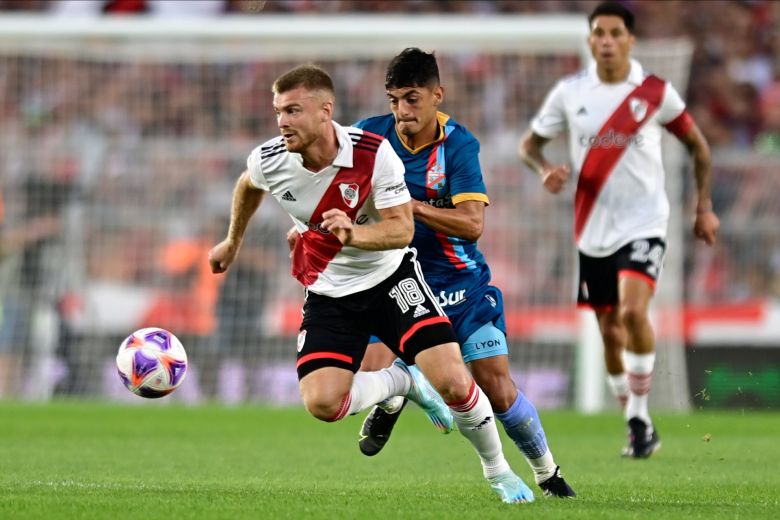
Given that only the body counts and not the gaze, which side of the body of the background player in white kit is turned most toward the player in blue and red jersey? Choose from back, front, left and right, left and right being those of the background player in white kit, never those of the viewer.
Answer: front

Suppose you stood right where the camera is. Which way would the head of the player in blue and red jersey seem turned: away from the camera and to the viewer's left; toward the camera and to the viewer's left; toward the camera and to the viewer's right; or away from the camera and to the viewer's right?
toward the camera and to the viewer's left

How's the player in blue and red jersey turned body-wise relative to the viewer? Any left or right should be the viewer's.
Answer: facing the viewer and to the left of the viewer

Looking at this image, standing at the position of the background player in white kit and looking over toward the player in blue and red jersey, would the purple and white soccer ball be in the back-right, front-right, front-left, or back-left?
front-right

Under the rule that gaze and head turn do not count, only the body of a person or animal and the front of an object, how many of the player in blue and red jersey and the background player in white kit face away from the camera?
0

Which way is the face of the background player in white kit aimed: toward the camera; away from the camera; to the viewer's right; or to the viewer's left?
toward the camera

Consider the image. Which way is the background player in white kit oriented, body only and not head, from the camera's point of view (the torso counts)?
toward the camera

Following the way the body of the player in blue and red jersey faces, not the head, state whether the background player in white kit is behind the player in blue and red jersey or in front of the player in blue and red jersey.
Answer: behind

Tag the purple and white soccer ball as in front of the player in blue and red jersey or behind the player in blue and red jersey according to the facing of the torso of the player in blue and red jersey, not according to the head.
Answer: in front
